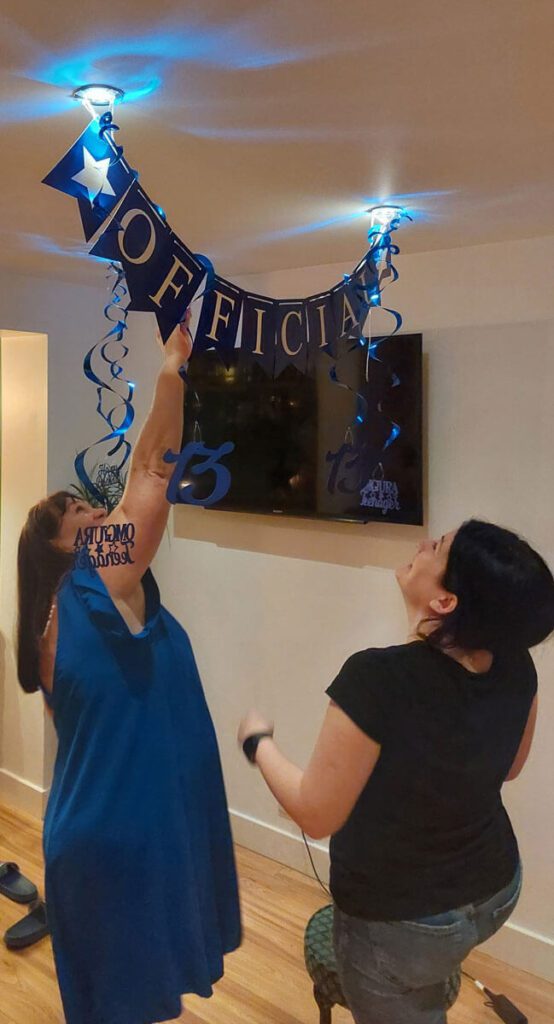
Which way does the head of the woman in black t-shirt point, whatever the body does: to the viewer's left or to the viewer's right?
to the viewer's left

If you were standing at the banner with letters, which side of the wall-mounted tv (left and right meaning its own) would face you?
front

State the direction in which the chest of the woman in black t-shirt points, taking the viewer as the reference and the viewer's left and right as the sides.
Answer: facing away from the viewer and to the left of the viewer

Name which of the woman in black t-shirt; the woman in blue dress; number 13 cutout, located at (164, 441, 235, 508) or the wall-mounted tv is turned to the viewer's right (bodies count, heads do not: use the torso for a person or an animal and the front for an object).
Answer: the woman in blue dress

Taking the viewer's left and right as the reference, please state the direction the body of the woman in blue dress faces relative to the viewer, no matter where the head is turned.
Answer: facing to the right of the viewer

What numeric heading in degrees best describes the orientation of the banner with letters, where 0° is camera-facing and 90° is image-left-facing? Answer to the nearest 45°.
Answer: approximately 315°
